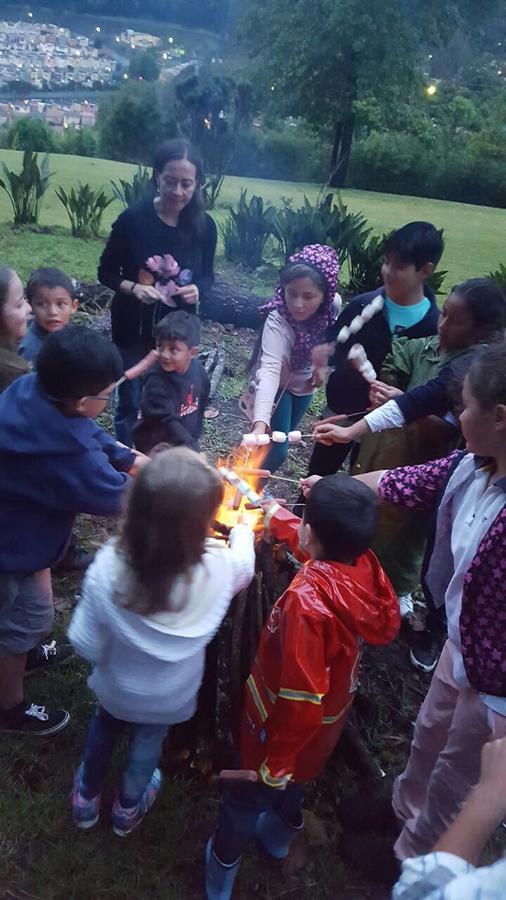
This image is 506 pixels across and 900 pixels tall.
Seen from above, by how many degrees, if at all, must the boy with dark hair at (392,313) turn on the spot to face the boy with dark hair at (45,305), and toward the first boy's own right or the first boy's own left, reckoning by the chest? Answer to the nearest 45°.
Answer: approximately 45° to the first boy's own right

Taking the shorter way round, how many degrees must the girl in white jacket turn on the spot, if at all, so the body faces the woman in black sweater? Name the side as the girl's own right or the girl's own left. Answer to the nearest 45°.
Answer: approximately 45° to the girl's own left

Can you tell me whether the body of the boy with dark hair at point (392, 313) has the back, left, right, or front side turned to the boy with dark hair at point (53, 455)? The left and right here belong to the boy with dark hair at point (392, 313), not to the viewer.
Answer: front

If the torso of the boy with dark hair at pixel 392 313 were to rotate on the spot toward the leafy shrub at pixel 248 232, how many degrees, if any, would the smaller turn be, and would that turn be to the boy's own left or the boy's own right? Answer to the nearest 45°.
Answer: approximately 135° to the boy's own right

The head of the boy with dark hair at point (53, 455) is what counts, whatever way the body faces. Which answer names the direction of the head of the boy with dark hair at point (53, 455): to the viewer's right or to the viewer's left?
to the viewer's right

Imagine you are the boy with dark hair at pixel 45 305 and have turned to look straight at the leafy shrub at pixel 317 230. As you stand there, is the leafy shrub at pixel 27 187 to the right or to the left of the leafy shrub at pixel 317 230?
left

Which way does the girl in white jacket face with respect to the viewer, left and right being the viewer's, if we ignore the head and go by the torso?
facing away from the viewer and to the right of the viewer

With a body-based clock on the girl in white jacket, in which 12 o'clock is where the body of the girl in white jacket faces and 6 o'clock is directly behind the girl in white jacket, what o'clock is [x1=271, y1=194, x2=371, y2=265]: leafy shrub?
The leafy shrub is roughly at 11 o'clock from the girl in white jacket.

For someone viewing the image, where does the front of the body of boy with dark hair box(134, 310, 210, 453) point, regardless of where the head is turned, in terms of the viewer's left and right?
facing the viewer and to the right of the viewer

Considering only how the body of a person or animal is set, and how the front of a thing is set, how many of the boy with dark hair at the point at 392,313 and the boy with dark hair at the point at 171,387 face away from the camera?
0

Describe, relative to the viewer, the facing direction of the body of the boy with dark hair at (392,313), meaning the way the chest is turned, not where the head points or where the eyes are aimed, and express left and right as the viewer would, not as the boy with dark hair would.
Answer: facing the viewer and to the left of the viewer

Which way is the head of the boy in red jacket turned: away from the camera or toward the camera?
away from the camera

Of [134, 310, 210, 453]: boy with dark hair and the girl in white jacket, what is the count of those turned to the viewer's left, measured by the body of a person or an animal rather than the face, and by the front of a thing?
0

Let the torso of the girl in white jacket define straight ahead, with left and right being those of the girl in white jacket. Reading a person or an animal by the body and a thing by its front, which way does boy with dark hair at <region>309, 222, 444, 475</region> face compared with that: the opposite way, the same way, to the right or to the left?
the opposite way

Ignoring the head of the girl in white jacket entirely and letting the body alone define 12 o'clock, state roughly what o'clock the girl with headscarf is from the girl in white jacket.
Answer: The girl with headscarf is roughly at 1 o'clock from the girl in white jacket.

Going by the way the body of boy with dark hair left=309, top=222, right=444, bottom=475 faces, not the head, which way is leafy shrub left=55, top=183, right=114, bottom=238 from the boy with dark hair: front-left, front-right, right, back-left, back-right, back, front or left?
right
